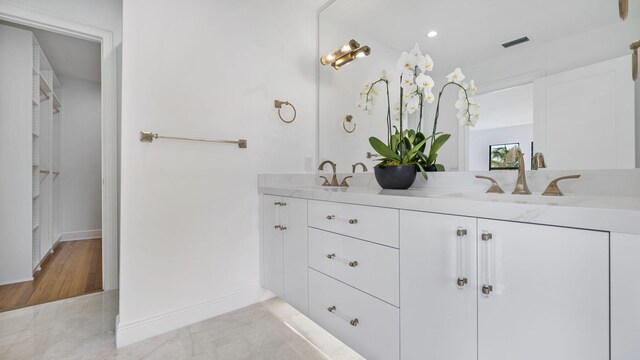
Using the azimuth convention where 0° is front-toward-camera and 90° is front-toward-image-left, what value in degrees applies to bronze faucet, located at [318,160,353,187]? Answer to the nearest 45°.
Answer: approximately 45°

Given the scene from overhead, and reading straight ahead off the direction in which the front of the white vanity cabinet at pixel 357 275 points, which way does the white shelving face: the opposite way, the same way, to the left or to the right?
the opposite way

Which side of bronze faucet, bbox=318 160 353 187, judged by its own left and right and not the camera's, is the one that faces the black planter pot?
left

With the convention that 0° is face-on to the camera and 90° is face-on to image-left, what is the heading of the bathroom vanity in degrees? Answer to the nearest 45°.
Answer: approximately 45°

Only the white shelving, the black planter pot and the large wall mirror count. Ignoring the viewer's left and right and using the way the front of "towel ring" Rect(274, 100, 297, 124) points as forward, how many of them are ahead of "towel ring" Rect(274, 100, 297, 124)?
2

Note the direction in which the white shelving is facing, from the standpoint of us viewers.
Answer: facing to the right of the viewer
